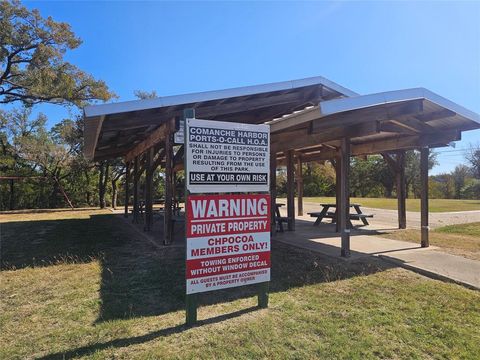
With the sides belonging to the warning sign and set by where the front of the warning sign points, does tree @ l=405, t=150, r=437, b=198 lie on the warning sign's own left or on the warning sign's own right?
on the warning sign's own left

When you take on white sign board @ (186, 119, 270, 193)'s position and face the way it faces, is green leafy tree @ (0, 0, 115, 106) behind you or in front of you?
behind

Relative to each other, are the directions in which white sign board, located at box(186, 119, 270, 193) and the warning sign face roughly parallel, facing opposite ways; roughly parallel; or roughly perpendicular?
roughly parallel

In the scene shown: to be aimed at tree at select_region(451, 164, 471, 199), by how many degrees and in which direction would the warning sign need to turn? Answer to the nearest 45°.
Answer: approximately 90° to its left

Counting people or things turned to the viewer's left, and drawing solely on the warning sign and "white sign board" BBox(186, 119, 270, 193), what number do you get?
0

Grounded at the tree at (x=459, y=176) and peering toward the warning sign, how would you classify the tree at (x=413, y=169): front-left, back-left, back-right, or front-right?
front-right

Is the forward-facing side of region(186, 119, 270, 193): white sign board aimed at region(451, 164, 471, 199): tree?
no

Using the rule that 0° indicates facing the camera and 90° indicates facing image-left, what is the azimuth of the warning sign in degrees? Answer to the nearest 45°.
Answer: approximately 315°

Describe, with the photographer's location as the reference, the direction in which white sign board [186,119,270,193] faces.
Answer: facing the viewer and to the right of the viewer

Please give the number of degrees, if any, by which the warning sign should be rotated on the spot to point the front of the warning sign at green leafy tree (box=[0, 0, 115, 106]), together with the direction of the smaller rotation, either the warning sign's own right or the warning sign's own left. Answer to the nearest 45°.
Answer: approximately 180°
